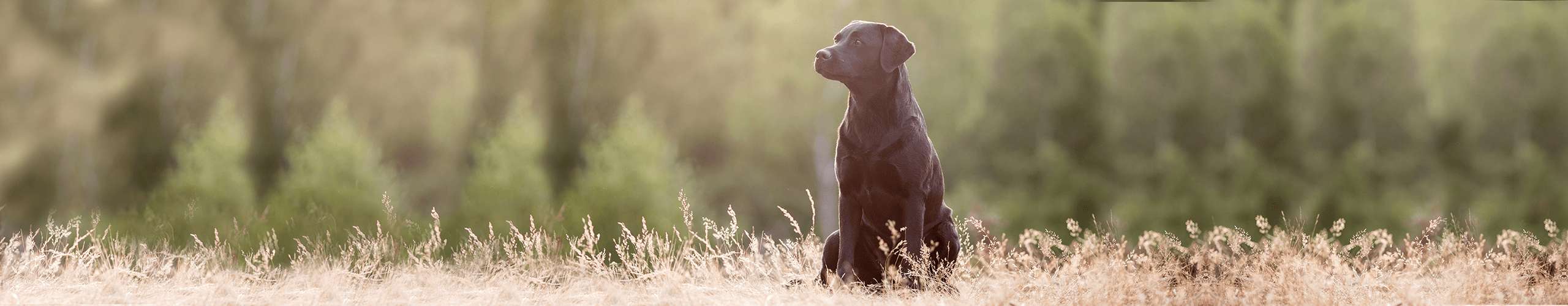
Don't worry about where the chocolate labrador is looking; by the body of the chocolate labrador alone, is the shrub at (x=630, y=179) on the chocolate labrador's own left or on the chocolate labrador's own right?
on the chocolate labrador's own right

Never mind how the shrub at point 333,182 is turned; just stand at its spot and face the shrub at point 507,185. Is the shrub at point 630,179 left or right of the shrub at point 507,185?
left

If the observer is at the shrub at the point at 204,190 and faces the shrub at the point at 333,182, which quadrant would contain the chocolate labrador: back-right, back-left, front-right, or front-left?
front-right

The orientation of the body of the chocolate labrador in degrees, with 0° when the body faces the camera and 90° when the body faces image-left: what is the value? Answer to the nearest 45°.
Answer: approximately 45°

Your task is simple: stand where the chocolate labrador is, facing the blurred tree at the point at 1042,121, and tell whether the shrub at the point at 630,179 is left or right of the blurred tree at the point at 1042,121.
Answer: left

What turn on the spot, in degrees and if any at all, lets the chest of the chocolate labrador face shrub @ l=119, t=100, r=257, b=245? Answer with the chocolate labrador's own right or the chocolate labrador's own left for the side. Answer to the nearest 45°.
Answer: approximately 90° to the chocolate labrador's own right
